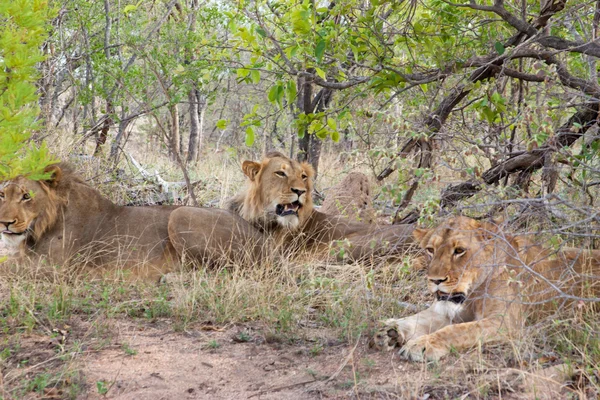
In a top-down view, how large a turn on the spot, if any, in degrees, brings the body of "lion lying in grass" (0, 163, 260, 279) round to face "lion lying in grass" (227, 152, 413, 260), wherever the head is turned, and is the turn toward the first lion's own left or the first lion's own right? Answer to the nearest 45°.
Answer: approximately 180°

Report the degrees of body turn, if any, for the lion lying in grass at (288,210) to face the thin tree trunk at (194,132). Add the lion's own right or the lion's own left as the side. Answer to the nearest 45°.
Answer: approximately 90° to the lion's own right

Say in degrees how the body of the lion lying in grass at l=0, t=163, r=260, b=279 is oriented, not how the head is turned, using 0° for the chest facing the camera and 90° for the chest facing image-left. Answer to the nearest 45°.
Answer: approximately 90°

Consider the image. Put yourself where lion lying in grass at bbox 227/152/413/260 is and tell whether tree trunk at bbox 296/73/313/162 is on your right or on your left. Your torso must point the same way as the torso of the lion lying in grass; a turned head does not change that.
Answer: on your right

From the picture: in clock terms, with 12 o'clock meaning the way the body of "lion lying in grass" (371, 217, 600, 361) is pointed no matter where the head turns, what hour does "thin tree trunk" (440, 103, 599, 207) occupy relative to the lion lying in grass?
The thin tree trunk is roughly at 5 o'clock from the lion lying in grass.

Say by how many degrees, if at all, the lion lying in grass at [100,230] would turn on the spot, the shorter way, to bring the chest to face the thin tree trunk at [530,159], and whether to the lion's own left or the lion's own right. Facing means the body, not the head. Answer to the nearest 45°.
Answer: approximately 180°

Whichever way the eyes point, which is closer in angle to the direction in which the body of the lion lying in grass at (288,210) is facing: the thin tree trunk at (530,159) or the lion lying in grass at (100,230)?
the lion lying in grass

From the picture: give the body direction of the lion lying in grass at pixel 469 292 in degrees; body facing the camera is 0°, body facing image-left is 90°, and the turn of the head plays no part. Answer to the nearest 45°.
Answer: approximately 45°

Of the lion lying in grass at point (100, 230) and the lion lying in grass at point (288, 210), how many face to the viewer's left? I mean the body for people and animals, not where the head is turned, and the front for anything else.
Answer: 2

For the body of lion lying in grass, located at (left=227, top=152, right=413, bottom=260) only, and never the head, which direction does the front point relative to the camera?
to the viewer's left

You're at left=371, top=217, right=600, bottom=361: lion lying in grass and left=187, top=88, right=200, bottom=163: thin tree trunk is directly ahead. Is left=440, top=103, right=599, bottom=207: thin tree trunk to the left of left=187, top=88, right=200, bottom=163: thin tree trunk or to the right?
right
